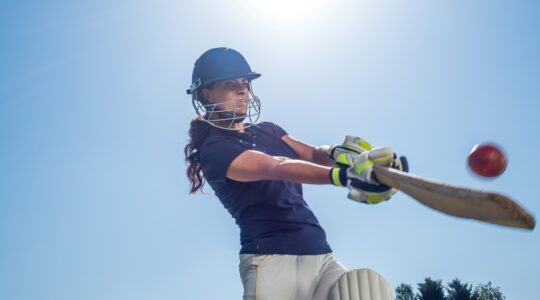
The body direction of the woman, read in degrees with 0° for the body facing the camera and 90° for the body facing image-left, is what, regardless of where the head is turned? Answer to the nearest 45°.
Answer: approximately 315°

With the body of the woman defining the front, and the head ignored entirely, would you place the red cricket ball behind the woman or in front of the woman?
in front

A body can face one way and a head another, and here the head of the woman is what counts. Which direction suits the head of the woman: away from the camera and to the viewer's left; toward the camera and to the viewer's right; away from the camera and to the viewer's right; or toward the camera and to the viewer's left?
toward the camera and to the viewer's right
